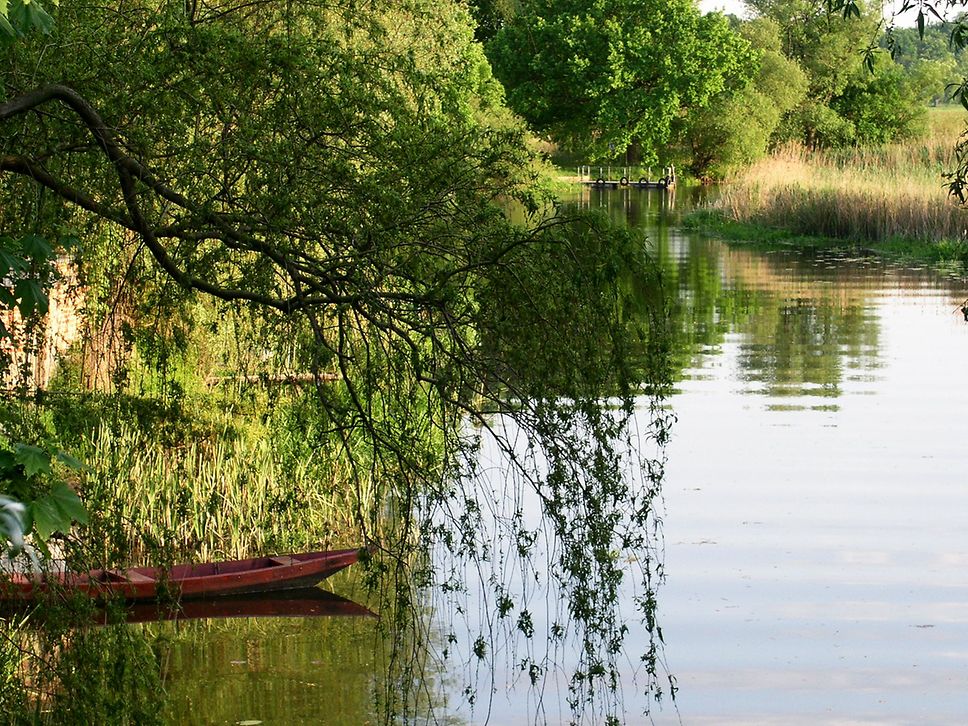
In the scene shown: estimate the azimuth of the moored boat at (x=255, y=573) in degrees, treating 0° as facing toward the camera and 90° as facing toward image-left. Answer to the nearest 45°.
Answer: approximately 270°
